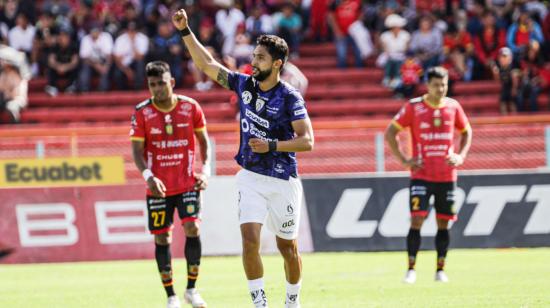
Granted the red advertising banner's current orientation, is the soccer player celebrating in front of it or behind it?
in front

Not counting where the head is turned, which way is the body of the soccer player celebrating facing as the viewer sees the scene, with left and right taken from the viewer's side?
facing the viewer and to the left of the viewer

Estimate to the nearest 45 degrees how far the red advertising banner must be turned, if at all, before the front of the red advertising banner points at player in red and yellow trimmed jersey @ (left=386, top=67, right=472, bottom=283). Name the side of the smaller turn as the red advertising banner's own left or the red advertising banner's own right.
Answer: approximately 45° to the red advertising banner's own left

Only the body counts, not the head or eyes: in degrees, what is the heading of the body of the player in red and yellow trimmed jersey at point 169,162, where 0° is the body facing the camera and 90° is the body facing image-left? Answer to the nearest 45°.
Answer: approximately 0°

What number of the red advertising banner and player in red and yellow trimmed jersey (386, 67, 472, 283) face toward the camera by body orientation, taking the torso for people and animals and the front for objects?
2

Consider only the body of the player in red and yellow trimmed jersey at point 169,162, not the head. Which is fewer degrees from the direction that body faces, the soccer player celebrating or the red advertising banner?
the soccer player celebrating

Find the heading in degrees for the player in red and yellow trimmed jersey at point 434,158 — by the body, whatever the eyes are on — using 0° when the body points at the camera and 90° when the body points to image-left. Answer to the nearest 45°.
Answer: approximately 0°

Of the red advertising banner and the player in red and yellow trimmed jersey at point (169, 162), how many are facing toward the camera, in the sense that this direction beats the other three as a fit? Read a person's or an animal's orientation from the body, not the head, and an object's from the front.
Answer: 2

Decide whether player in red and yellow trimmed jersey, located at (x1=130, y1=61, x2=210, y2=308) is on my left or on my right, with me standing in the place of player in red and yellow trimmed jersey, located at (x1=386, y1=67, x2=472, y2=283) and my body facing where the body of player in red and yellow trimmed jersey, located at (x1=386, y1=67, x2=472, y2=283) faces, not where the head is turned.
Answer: on my right

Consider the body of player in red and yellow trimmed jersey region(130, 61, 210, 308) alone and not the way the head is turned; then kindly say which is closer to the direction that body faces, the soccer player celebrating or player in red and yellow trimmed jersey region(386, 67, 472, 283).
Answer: the soccer player celebrating

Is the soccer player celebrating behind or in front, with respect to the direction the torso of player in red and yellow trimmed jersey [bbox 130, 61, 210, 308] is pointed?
in front
